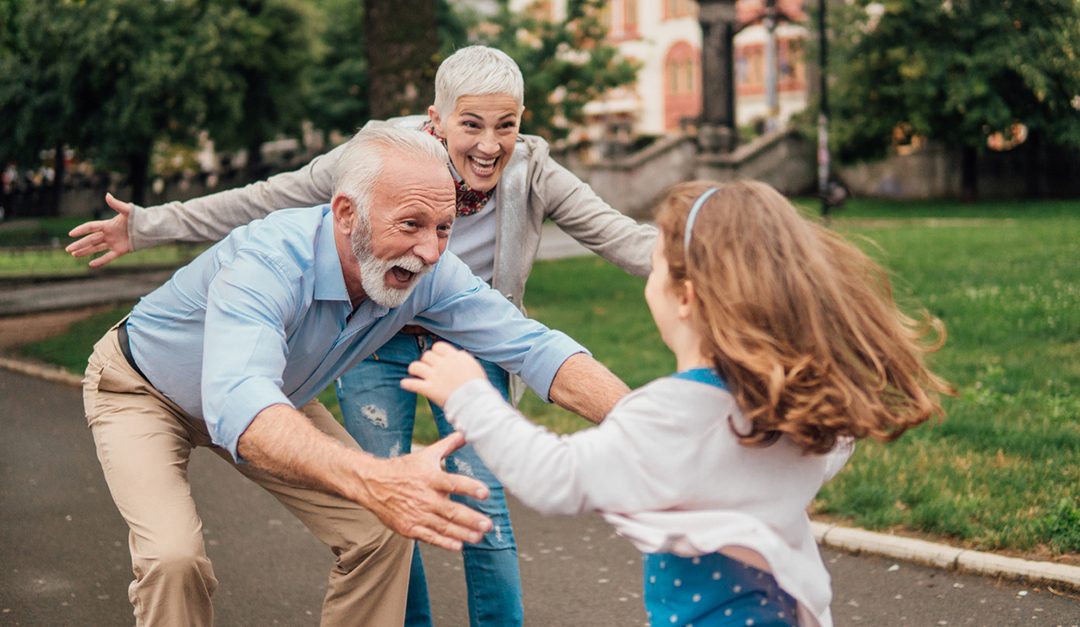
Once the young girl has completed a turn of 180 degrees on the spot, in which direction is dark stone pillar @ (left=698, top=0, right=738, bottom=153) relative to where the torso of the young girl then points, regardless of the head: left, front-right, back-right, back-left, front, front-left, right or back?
back-left

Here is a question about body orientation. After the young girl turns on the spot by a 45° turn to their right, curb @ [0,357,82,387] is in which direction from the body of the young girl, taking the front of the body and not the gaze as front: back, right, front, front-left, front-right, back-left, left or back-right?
front-left

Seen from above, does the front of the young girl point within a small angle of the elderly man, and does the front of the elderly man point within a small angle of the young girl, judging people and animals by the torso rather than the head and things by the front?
yes

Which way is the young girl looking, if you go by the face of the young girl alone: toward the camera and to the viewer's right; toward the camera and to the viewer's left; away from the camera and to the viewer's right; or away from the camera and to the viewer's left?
away from the camera and to the viewer's left

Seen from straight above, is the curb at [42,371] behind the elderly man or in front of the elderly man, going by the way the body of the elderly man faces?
behind

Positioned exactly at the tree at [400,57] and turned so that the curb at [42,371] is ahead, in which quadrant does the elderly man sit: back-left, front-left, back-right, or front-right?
front-left

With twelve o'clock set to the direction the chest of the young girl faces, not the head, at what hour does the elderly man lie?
The elderly man is roughly at 12 o'clock from the young girl.

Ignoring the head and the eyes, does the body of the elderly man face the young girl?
yes

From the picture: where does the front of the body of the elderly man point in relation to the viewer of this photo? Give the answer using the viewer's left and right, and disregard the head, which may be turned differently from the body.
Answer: facing the viewer and to the right of the viewer

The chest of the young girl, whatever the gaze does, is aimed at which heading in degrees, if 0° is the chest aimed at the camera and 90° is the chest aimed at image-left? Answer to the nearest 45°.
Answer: approximately 135°

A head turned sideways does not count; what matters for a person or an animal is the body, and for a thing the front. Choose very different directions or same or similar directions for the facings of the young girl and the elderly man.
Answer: very different directions

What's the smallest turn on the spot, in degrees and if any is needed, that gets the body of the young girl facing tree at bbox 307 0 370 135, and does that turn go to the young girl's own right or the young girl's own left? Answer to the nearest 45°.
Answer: approximately 45° to the young girl's own right
